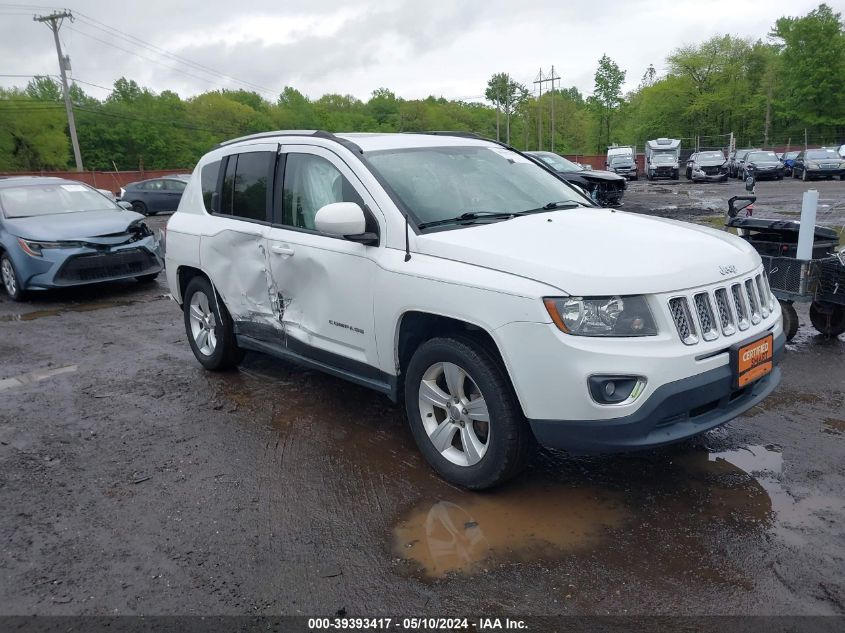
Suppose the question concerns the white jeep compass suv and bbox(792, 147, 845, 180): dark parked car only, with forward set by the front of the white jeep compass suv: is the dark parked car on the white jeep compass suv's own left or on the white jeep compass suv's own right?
on the white jeep compass suv's own left

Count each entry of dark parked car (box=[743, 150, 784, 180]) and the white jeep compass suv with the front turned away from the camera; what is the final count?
0

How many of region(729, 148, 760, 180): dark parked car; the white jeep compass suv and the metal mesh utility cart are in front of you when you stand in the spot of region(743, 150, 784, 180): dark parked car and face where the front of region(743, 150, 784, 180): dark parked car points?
2

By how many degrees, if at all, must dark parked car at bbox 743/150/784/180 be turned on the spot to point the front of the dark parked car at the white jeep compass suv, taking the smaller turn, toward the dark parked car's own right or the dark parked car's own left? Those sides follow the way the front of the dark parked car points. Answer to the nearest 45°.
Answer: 0° — it already faces it

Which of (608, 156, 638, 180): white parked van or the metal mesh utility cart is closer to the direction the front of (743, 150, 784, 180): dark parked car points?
the metal mesh utility cart

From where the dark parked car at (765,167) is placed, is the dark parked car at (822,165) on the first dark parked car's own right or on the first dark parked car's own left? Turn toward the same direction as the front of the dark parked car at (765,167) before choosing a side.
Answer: on the first dark parked car's own left

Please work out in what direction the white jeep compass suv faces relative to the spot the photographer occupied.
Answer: facing the viewer and to the right of the viewer

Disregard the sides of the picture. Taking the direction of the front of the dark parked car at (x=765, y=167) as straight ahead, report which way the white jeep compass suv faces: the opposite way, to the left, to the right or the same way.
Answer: to the left

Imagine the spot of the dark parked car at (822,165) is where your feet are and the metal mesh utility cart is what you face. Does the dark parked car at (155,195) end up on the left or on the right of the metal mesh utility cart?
right

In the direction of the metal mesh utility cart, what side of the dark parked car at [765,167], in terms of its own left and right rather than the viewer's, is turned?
front

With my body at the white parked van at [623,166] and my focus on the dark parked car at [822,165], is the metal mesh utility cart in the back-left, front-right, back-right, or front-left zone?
front-right

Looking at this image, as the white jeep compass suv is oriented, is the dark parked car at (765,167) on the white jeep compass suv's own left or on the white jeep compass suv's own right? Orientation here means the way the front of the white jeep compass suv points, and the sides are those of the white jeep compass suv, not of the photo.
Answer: on the white jeep compass suv's own left

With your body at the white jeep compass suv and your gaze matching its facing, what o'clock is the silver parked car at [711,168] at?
The silver parked car is roughly at 8 o'clock from the white jeep compass suv.

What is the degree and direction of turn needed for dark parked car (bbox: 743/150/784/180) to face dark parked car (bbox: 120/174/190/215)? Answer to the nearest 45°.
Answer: approximately 45° to its right

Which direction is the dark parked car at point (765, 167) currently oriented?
toward the camera
